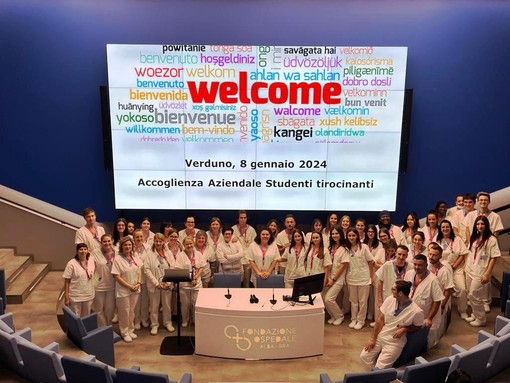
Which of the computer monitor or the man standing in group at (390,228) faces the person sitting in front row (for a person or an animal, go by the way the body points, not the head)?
the man standing in group

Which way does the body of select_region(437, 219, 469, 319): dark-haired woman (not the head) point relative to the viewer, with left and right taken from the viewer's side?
facing the viewer and to the left of the viewer

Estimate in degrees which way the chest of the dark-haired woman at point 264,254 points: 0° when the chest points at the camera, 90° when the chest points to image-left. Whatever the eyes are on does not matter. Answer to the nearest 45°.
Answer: approximately 0°

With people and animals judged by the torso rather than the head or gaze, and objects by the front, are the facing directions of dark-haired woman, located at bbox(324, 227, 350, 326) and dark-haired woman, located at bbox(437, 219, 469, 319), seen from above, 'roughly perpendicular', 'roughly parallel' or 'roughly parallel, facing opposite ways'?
roughly parallel

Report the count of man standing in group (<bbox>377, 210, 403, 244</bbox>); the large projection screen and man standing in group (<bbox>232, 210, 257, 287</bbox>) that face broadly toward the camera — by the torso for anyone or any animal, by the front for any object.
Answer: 3

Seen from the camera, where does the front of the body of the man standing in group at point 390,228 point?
toward the camera

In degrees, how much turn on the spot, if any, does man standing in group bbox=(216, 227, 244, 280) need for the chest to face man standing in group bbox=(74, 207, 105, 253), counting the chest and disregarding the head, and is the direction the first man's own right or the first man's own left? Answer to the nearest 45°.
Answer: approximately 90° to the first man's own right

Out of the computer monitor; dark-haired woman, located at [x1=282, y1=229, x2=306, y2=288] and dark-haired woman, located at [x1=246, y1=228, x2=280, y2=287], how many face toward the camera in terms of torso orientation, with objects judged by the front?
2

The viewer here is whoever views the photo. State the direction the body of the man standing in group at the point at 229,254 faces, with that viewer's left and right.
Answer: facing the viewer
